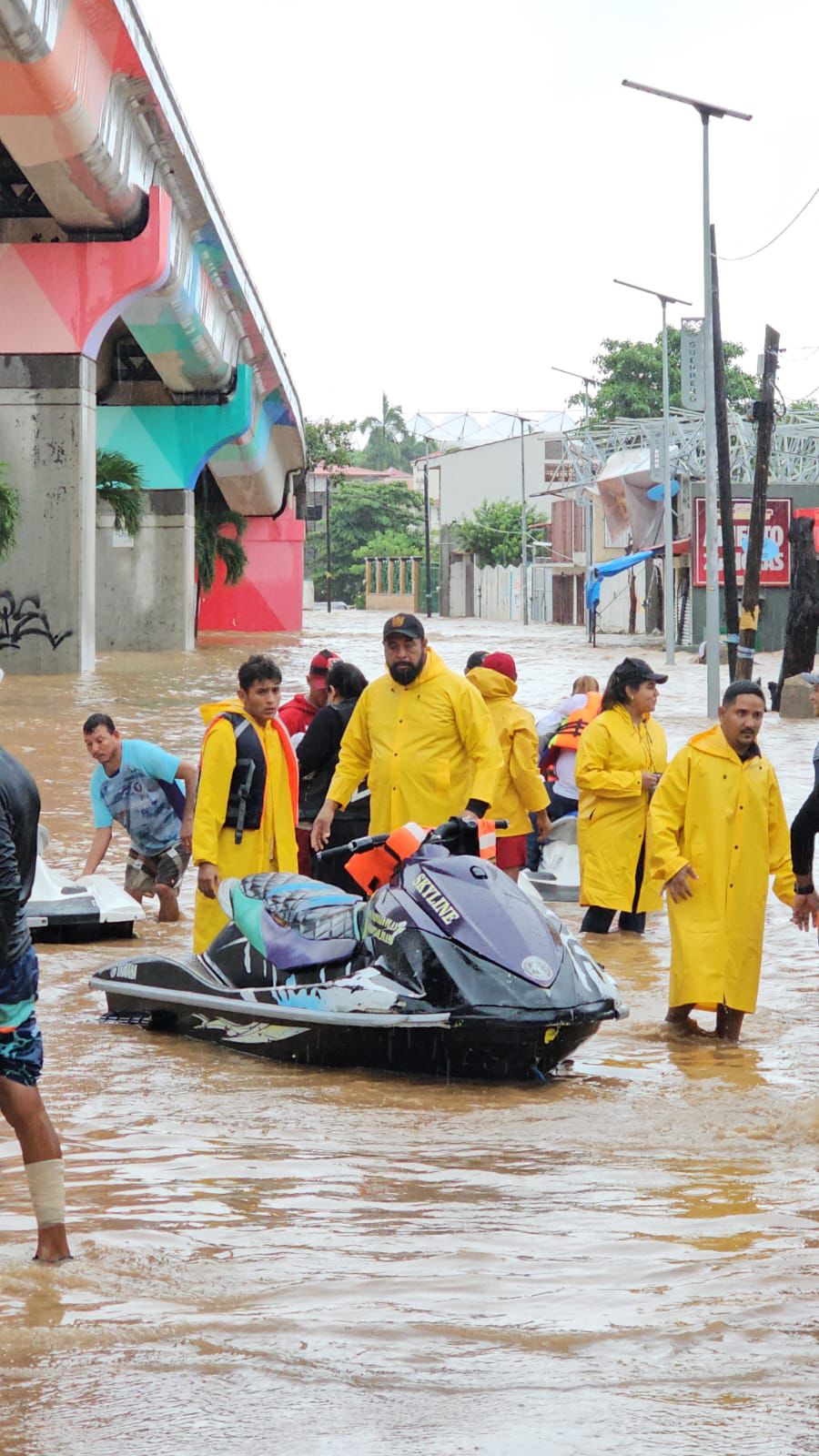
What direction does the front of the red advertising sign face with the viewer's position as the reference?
facing the viewer

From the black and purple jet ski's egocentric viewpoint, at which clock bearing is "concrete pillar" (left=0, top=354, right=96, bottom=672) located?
The concrete pillar is roughly at 7 o'clock from the black and purple jet ski.

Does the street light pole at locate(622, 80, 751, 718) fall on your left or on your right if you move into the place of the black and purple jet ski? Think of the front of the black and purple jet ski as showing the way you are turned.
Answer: on your left

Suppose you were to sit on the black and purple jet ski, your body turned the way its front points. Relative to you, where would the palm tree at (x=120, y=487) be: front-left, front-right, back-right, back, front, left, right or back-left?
back-left

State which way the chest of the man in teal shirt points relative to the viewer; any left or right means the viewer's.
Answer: facing the viewer and to the left of the viewer

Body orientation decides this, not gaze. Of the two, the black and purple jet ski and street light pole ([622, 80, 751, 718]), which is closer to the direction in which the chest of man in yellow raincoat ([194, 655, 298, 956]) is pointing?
the black and purple jet ski

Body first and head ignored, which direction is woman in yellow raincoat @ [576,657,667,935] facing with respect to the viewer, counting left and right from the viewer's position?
facing the viewer and to the right of the viewer

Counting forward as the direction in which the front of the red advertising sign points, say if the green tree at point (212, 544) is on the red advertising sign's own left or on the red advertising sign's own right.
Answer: on the red advertising sign's own right

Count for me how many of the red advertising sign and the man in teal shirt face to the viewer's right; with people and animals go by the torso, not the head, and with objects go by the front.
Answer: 0

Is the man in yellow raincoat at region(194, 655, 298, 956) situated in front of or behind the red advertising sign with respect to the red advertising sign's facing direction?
in front

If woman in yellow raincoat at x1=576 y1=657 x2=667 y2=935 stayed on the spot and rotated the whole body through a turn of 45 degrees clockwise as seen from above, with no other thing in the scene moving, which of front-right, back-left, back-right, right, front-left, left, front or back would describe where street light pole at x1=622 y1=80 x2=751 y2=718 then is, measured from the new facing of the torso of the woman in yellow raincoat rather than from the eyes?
back
